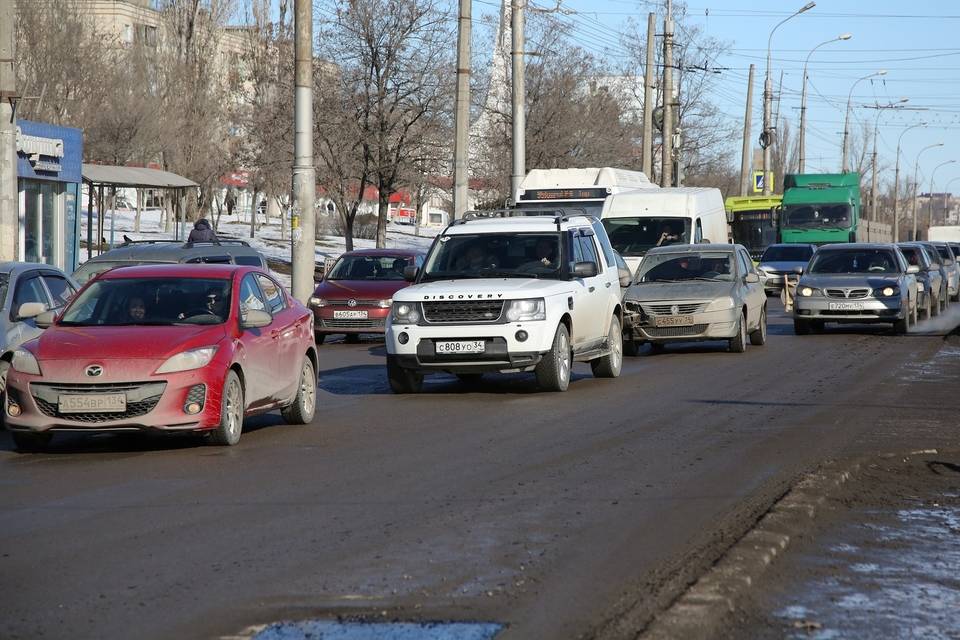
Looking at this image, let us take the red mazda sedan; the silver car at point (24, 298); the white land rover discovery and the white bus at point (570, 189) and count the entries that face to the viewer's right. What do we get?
0

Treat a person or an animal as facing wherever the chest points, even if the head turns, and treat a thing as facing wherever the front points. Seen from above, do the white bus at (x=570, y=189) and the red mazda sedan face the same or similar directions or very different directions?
same or similar directions

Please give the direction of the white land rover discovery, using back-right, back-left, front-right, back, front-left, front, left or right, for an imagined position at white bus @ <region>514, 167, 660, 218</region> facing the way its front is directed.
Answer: front-left

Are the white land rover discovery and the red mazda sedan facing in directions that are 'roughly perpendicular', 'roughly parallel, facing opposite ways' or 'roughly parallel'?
roughly parallel

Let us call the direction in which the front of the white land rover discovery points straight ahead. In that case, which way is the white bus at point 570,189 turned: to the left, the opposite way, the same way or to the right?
the same way

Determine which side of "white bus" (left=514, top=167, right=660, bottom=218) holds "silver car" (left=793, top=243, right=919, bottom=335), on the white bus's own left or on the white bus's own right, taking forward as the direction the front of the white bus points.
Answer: on the white bus's own left

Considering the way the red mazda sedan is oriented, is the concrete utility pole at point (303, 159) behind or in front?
behind

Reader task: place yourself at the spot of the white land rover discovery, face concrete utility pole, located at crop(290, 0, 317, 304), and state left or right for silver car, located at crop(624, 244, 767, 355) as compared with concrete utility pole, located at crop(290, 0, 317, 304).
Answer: right

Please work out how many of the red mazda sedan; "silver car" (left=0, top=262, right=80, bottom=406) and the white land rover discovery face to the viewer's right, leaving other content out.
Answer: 0

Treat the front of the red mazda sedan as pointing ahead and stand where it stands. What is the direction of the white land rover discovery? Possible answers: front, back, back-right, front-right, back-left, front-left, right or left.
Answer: back

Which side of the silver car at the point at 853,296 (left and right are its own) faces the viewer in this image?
front

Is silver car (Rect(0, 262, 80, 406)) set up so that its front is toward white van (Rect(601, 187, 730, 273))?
no

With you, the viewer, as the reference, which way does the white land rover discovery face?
facing the viewer and to the left of the viewer

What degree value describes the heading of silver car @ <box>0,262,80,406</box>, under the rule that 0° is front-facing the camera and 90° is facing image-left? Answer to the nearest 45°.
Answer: approximately 45°

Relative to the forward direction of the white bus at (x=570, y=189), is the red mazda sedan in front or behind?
in front

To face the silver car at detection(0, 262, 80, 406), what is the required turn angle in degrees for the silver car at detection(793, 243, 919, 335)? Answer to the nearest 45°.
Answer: approximately 45° to its right

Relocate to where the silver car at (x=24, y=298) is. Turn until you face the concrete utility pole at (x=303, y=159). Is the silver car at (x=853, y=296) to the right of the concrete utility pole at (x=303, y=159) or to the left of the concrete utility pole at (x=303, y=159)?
right
